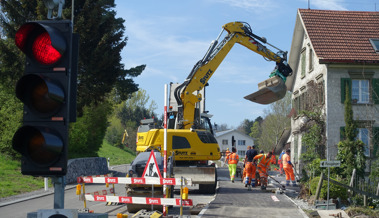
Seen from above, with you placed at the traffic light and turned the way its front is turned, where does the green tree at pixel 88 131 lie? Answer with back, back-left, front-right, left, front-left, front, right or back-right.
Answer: back-right

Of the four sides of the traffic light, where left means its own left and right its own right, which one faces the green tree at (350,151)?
back

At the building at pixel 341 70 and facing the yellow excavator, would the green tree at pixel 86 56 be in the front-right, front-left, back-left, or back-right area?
front-right

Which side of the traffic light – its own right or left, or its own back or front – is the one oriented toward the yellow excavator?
back

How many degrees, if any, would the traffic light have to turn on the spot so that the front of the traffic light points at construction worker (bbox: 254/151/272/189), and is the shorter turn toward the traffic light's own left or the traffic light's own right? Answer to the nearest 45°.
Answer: approximately 180°

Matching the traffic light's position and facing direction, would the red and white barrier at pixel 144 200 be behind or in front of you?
behind

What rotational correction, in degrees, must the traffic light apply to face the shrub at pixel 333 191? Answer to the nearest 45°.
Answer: approximately 180°

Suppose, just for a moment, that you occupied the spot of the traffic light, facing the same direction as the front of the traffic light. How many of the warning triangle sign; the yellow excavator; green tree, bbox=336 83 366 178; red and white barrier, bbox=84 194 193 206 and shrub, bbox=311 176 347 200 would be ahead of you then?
0

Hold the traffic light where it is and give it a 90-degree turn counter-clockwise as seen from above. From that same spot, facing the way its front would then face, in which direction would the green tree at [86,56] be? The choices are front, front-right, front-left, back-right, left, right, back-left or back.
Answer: back-left

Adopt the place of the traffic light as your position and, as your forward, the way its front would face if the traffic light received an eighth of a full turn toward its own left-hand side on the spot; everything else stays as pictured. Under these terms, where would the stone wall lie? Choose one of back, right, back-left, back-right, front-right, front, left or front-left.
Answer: back

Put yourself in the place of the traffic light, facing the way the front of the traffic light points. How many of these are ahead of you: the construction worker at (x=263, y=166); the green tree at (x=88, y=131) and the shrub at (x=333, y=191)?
0

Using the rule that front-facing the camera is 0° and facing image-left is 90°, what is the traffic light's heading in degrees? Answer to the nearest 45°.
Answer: approximately 45°

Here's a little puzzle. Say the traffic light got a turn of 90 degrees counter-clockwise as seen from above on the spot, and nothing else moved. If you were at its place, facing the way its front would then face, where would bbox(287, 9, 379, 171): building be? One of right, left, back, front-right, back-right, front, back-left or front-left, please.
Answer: left
